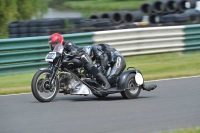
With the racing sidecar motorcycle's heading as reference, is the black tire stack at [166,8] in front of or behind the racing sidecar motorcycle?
behind

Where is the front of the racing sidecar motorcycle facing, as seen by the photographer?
facing the viewer and to the left of the viewer

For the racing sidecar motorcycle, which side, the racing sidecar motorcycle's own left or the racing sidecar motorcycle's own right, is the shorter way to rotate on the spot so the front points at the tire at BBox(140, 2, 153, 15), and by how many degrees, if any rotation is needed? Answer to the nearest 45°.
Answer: approximately 135° to the racing sidecar motorcycle's own right

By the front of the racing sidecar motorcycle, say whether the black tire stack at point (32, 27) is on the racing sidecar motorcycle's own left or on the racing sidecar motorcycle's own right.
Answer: on the racing sidecar motorcycle's own right
